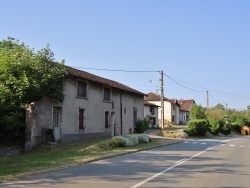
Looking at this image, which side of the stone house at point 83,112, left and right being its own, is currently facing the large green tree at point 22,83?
right

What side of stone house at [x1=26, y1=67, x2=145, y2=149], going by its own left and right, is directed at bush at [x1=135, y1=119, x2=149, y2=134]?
left

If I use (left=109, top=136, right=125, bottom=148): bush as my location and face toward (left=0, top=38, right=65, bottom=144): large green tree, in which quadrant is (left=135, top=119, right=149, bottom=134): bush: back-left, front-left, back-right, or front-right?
back-right

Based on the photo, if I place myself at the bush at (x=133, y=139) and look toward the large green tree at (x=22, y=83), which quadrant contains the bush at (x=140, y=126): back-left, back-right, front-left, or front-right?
back-right

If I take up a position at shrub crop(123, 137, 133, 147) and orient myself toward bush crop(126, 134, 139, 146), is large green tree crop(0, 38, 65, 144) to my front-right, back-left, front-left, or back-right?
back-left

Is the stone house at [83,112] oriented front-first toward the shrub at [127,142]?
yes

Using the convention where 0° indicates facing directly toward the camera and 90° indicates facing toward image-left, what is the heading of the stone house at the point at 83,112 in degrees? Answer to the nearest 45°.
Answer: approximately 315°
